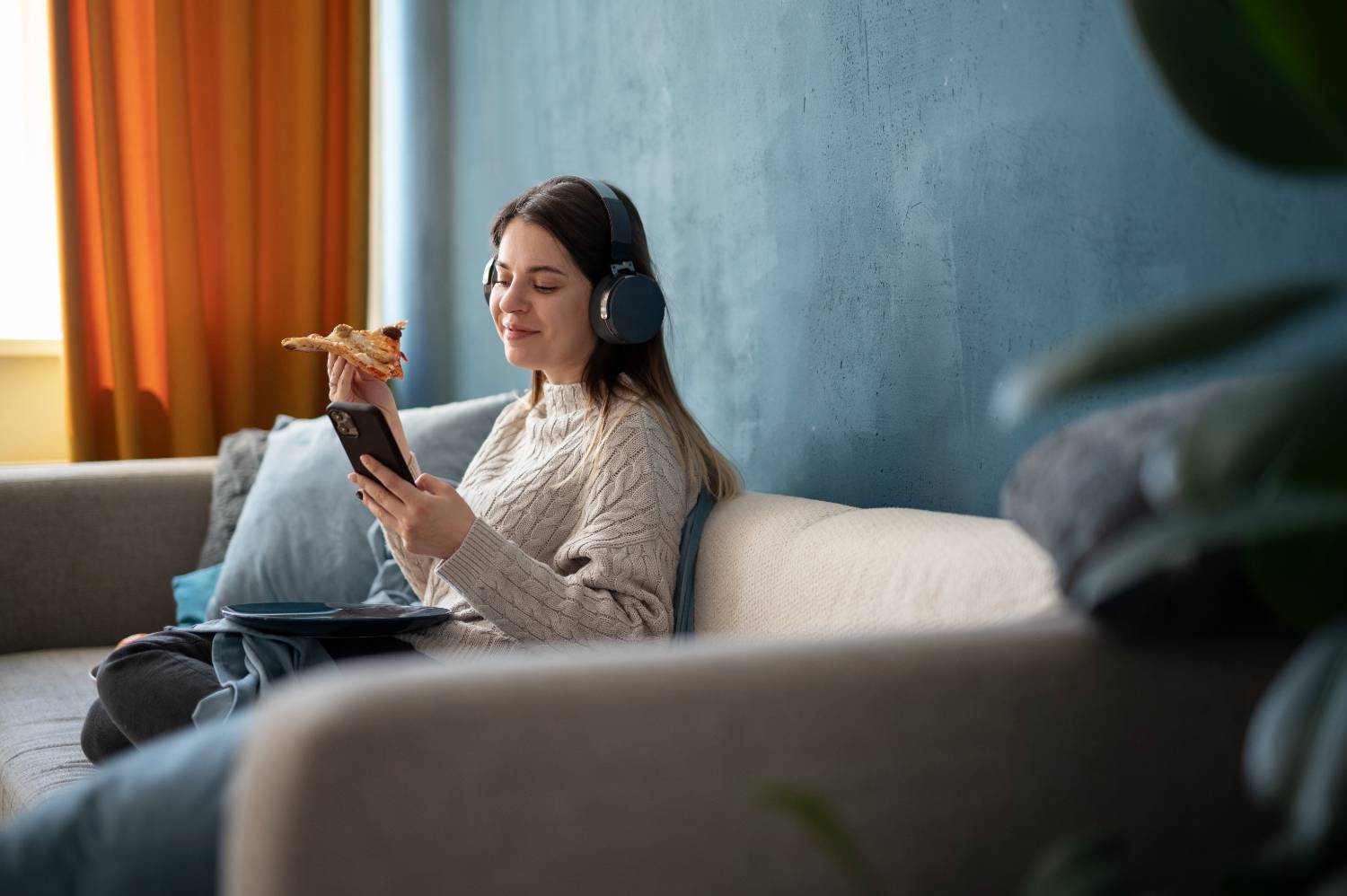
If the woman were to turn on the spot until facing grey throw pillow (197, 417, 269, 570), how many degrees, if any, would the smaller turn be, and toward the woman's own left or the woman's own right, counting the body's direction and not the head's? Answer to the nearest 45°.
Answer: approximately 90° to the woman's own right

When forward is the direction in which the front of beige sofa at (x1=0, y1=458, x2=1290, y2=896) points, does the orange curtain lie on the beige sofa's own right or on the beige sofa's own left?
on the beige sofa's own right

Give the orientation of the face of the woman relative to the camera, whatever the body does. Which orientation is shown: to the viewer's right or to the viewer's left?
to the viewer's left

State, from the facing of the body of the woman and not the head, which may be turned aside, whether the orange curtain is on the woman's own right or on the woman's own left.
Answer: on the woman's own right
